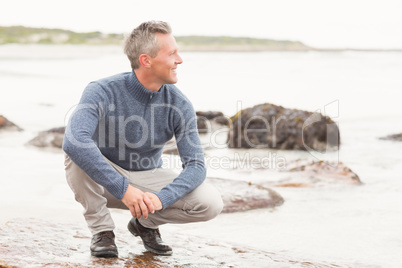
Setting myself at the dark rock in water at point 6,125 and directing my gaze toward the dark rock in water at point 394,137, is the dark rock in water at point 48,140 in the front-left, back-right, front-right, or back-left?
front-right

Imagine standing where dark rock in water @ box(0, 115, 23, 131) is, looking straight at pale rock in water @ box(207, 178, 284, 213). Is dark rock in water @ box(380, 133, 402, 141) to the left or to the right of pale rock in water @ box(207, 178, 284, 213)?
left

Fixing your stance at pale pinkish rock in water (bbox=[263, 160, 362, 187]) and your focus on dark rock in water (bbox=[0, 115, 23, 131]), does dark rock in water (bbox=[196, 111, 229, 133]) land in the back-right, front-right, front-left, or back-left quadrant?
front-right

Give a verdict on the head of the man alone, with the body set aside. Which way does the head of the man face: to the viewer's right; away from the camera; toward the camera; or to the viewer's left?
to the viewer's right

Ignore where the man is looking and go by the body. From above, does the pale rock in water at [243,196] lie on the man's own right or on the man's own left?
on the man's own left

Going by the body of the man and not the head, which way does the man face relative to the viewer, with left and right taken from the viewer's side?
facing the viewer and to the right of the viewer

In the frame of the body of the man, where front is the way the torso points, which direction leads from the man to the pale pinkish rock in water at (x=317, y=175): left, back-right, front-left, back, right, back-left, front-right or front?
left

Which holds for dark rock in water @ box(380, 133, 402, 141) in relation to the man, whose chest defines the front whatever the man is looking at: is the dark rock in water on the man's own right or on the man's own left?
on the man's own left

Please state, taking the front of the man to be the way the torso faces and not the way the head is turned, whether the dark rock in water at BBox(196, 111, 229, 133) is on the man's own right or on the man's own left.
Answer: on the man's own left
